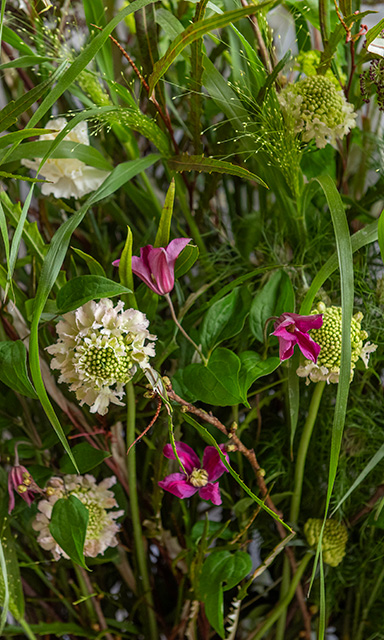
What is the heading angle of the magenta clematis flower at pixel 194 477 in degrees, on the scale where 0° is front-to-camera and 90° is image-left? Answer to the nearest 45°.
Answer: approximately 0°
